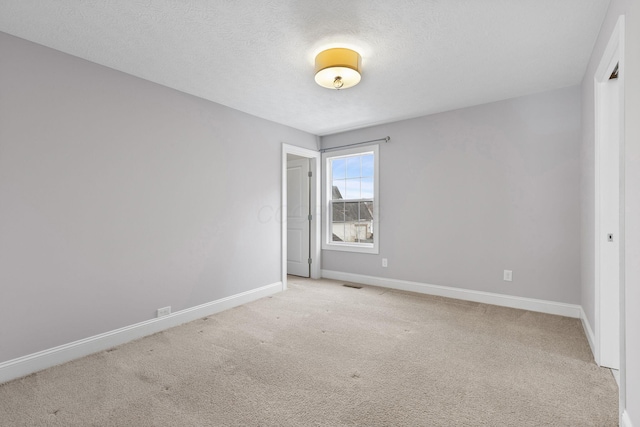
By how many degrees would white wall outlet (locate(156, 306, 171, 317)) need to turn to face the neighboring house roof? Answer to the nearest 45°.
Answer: approximately 45° to its left

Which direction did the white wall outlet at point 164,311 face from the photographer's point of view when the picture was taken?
facing the viewer and to the right of the viewer

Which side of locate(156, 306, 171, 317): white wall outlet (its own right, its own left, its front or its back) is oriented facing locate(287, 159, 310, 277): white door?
left

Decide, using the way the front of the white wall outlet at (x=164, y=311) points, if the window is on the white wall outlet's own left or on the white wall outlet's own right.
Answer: on the white wall outlet's own left

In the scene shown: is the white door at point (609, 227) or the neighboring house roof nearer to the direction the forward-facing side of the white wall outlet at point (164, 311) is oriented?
the white door

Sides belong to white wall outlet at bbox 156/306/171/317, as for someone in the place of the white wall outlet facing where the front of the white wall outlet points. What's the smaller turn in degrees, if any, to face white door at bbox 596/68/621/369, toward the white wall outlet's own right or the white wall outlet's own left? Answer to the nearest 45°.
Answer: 0° — it already faces it

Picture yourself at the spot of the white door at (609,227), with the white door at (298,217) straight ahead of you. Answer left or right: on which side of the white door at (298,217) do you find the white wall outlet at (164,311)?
left
